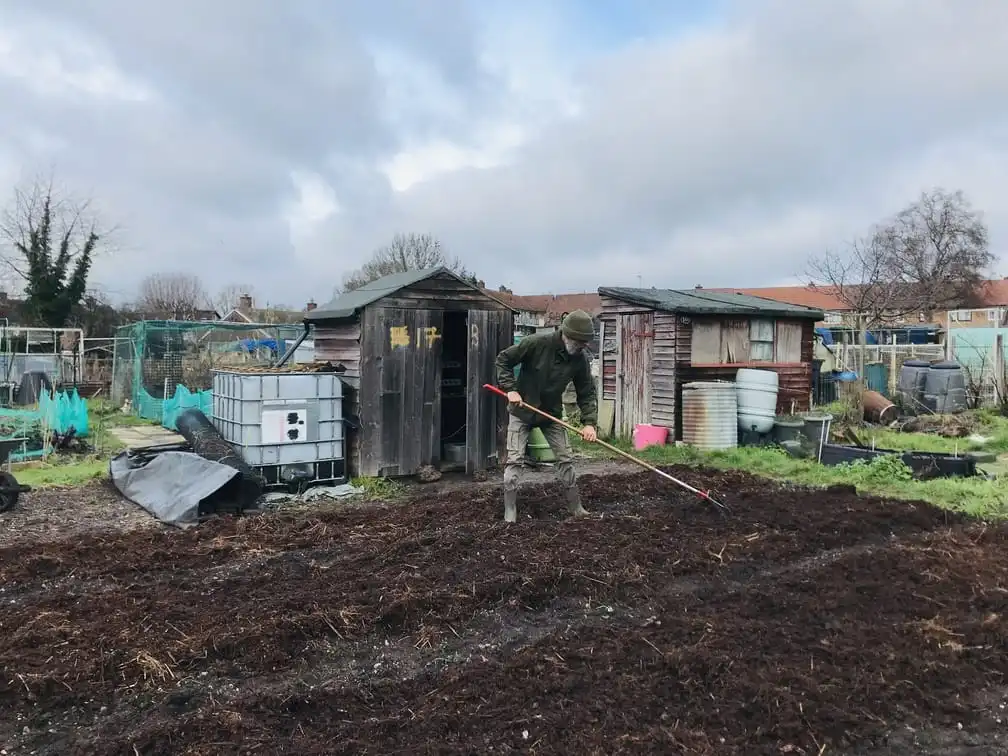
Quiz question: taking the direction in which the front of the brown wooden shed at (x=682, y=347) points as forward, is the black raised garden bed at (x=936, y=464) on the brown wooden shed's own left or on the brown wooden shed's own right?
on the brown wooden shed's own left

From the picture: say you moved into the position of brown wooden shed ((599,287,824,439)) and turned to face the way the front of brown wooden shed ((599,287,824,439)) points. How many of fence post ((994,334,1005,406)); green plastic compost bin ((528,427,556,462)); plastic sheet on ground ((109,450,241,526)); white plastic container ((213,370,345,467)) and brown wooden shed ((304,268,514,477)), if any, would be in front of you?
4

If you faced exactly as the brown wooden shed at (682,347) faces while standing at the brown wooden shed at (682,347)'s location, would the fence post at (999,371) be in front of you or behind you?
behind

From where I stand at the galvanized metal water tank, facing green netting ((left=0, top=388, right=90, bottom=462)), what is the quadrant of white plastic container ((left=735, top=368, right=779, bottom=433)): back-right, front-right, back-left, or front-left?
back-right

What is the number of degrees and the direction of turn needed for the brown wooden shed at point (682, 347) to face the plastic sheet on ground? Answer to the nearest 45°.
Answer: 0° — it already faces it

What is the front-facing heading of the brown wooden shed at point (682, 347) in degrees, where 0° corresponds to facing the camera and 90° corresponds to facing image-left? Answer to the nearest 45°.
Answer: approximately 45°

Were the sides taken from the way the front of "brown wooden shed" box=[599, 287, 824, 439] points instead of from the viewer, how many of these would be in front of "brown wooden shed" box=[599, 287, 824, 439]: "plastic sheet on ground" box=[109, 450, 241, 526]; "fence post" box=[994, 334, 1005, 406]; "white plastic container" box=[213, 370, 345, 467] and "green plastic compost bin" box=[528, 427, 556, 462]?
3
